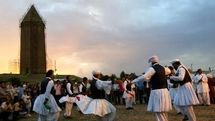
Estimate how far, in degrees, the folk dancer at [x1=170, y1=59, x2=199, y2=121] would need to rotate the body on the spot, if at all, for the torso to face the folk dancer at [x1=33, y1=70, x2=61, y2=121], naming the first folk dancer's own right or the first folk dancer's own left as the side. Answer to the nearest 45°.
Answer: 0° — they already face them

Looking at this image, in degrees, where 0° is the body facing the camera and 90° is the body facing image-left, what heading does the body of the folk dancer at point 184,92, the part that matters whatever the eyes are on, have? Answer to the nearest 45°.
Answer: approximately 90°

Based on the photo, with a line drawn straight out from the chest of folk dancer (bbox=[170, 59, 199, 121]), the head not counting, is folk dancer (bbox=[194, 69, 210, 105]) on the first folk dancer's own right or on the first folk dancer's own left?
on the first folk dancer's own right

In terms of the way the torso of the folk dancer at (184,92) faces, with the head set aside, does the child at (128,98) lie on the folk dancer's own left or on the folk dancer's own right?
on the folk dancer's own right

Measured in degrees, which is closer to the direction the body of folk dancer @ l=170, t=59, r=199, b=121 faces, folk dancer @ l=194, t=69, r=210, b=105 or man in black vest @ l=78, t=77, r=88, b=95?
the man in black vest
